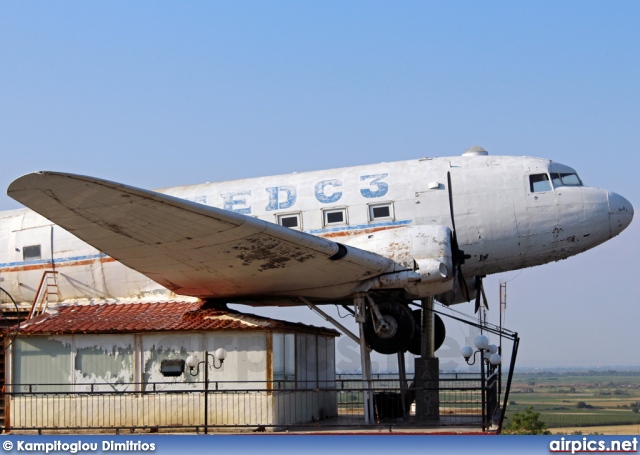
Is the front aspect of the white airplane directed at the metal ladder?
no

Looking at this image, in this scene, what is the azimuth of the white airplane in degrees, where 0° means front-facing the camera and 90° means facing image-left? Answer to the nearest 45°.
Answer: approximately 270°

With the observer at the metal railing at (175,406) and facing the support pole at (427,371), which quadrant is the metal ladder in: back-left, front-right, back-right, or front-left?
back-left
